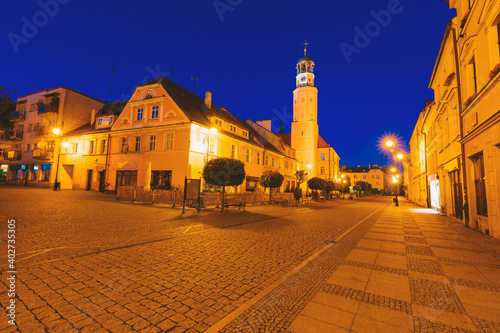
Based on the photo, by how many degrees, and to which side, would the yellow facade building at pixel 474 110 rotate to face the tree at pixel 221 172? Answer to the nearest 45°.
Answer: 0° — it already faces it

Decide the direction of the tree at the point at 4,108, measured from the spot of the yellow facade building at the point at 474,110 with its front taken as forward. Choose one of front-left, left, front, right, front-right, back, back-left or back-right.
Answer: front-left

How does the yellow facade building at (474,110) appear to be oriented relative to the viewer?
to the viewer's left
